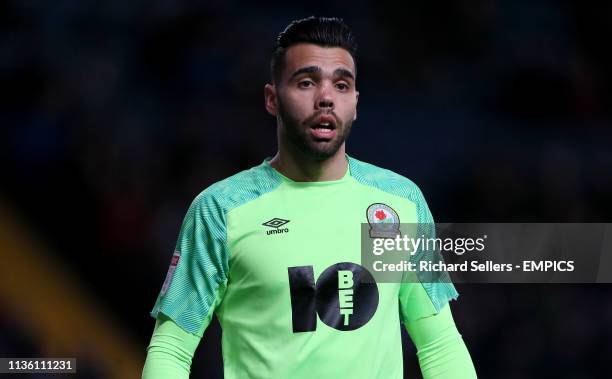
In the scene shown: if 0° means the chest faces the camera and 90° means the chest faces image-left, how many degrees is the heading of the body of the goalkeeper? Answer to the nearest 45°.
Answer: approximately 0°
